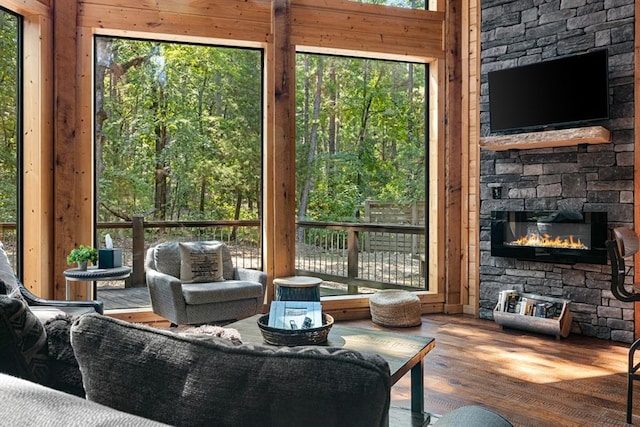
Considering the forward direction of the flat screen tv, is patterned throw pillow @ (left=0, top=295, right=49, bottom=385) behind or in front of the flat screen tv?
in front

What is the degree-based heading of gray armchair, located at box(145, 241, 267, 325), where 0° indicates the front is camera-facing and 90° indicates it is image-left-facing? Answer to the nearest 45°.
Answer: approximately 315°

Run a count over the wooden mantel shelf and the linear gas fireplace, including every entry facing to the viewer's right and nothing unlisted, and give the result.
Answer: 0

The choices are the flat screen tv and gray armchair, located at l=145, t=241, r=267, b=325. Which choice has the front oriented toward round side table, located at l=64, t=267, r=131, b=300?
the flat screen tv

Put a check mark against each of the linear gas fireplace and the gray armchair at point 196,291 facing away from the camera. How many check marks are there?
0

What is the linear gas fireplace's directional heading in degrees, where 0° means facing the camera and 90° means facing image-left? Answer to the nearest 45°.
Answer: approximately 45°

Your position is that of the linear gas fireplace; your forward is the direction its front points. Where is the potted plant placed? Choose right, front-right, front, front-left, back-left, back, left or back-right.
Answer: front

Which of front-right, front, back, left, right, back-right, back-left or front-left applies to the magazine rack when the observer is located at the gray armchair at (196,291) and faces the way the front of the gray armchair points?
front-left

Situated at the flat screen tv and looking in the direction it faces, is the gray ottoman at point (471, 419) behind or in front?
in front

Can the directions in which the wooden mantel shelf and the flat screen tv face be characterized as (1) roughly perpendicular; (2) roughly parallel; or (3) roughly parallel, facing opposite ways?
roughly parallel

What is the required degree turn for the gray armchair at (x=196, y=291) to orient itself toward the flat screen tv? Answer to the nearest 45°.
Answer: approximately 45° to its left

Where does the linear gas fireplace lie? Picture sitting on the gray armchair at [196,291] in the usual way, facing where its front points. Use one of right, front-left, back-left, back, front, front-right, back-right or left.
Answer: front-left

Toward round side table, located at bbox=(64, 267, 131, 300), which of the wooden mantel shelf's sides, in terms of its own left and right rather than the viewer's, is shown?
front

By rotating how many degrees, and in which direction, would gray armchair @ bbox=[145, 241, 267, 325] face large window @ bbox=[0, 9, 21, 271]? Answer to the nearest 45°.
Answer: approximately 135° to its right

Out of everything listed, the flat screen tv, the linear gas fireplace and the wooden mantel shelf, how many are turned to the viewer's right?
0

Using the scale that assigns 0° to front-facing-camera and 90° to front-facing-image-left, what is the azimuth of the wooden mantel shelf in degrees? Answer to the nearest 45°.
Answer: approximately 45°

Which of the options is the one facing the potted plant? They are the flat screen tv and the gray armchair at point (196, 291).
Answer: the flat screen tv

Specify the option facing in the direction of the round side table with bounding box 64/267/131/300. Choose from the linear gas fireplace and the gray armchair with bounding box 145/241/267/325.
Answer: the linear gas fireplace
